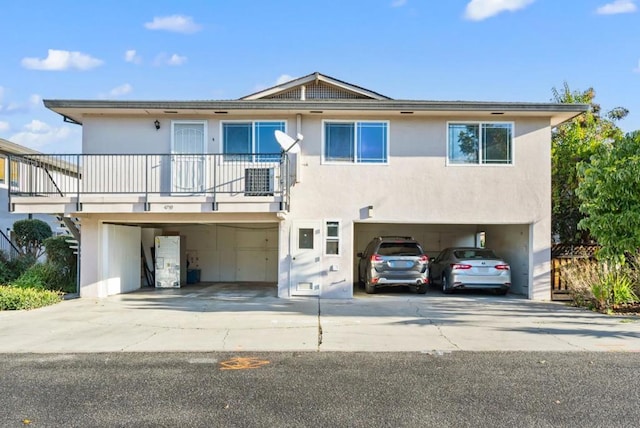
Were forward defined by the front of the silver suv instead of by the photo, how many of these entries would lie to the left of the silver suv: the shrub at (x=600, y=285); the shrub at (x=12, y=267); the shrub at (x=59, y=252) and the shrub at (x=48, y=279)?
3

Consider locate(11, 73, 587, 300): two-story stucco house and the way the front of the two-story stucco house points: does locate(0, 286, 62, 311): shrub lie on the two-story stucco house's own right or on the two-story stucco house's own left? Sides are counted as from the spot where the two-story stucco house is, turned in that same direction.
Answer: on the two-story stucco house's own right

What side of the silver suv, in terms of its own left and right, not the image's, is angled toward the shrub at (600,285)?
right

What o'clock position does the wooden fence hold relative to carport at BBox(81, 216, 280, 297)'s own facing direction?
The wooden fence is roughly at 10 o'clock from the carport.

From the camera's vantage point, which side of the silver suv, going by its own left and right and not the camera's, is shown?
back

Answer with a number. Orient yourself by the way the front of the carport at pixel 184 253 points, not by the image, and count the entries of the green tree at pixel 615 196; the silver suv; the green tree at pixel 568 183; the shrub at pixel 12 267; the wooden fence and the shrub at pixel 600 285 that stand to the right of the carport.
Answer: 1

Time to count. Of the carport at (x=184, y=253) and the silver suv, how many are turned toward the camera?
1

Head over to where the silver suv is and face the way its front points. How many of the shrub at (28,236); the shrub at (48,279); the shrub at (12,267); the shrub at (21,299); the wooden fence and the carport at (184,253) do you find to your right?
1

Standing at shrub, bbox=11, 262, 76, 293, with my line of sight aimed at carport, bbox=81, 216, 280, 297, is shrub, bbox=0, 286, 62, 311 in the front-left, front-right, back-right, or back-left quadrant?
back-right

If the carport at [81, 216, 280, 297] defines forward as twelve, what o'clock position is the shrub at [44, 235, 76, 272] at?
The shrub is roughly at 2 o'clock from the carport.

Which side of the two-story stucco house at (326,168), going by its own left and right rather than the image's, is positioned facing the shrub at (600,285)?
left

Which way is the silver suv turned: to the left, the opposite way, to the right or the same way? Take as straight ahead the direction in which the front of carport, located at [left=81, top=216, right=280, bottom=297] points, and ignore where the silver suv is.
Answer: the opposite way

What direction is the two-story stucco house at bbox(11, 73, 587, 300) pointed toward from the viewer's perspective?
toward the camera

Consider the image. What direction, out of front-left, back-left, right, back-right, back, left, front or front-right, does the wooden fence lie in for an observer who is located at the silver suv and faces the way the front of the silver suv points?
right

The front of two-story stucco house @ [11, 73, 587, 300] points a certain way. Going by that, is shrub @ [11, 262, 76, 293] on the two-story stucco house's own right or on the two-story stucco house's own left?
on the two-story stucco house's own right

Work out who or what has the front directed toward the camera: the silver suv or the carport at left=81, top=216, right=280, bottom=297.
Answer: the carport
